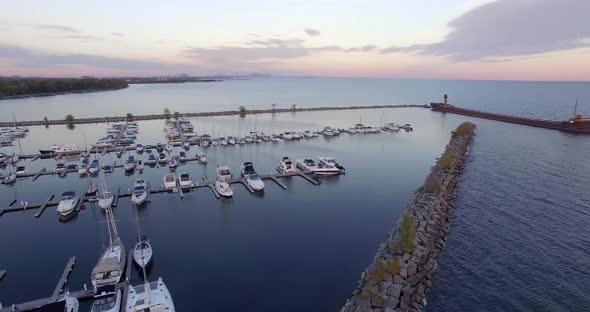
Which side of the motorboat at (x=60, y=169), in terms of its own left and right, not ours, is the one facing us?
front

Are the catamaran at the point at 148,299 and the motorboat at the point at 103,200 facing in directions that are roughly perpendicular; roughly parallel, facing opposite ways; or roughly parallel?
roughly parallel, facing opposite ways

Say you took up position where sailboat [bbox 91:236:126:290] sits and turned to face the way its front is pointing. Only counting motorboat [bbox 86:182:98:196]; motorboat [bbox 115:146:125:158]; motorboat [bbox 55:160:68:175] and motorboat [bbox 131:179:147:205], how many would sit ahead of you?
4

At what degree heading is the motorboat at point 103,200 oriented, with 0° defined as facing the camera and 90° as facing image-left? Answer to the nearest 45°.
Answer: approximately 0°

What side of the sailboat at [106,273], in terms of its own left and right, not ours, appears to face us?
back

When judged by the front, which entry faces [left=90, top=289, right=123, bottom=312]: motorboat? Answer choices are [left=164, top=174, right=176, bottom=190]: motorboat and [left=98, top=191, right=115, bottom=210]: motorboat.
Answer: [left=98, top=191, right=115, bottom=210]: motorboat

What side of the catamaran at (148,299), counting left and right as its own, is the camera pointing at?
back

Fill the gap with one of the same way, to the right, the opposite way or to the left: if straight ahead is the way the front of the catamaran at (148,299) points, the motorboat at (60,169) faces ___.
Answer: the opposite way

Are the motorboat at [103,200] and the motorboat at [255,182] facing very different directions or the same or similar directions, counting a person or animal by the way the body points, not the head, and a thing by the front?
same or similar directions

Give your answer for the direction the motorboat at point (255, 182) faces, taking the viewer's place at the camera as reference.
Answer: facing the viewer and to the right of the viewer

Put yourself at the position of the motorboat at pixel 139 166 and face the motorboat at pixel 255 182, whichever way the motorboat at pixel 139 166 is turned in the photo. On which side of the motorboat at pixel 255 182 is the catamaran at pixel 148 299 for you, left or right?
right

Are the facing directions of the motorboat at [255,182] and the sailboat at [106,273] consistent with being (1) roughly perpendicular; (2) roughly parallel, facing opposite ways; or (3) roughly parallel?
roughly parallel, facing opposite ways

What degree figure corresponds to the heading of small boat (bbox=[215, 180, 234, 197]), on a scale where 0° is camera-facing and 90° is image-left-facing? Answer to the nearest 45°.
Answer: approximately 315°

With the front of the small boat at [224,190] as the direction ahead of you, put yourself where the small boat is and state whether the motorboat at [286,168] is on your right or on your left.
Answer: on your left
